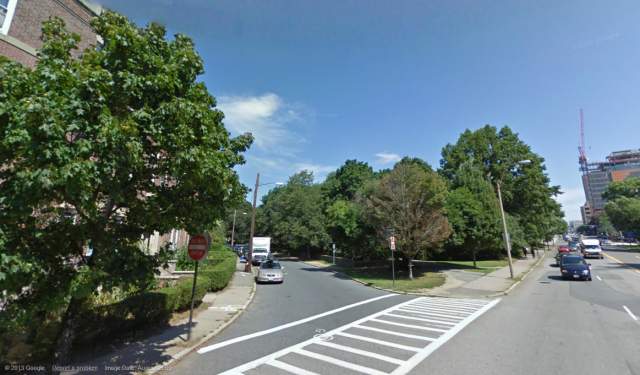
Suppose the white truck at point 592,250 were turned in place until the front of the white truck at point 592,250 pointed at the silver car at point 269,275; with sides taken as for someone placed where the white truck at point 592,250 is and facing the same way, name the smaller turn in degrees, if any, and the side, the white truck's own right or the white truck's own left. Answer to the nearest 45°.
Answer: approximately 45° to the white truck's own right

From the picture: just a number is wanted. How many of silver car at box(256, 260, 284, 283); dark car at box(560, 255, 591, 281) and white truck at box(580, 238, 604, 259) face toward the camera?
3

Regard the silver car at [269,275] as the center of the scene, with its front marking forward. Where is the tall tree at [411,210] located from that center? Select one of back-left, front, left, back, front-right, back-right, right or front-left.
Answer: left

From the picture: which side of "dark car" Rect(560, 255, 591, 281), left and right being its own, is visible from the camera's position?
front

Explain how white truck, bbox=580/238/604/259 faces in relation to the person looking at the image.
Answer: facing the viewer

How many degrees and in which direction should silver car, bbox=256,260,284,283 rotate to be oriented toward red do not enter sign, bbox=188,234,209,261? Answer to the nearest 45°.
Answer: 0° — it already faces it

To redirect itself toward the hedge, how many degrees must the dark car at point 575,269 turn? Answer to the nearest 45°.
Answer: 0° — it already faces it

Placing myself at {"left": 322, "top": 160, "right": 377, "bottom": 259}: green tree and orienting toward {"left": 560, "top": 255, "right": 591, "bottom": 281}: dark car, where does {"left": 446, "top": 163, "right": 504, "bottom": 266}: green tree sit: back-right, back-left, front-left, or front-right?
front-left

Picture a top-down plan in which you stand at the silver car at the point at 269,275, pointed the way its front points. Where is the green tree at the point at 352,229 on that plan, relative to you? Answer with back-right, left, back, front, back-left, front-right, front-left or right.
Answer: back-left

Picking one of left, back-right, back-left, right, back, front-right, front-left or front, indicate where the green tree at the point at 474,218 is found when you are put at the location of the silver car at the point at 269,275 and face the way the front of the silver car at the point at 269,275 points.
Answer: left
